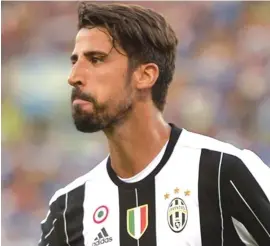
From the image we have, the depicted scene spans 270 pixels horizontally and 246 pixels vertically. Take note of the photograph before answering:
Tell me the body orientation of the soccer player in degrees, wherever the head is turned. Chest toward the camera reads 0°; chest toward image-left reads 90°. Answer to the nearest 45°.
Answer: approximately 45°
